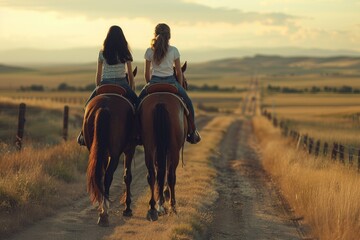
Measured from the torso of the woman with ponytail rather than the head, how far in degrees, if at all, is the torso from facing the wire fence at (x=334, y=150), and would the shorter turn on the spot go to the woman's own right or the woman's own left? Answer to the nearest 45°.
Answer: approximately 45° to the woman's own right

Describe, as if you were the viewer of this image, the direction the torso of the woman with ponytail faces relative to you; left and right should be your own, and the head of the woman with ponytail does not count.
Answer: facing away from the viewer

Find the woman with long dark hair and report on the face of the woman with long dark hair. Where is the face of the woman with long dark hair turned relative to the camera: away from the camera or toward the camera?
away from the camera

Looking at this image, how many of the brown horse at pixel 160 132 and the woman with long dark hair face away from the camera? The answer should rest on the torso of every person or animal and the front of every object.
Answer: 2

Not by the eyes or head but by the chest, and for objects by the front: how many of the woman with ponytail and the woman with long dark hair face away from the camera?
2

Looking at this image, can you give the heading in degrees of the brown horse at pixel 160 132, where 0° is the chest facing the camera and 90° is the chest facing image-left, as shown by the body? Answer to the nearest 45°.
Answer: approximately 180°

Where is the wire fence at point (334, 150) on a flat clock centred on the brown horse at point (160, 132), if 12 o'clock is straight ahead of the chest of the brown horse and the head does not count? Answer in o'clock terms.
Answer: The wire fence is roughly at 1 o'clock from the brown horse.

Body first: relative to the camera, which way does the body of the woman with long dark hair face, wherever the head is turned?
away from the camera

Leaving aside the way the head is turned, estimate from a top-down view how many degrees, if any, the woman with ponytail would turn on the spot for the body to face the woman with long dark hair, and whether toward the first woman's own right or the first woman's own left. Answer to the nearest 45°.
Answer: approximately 90° to the first woman's own left
